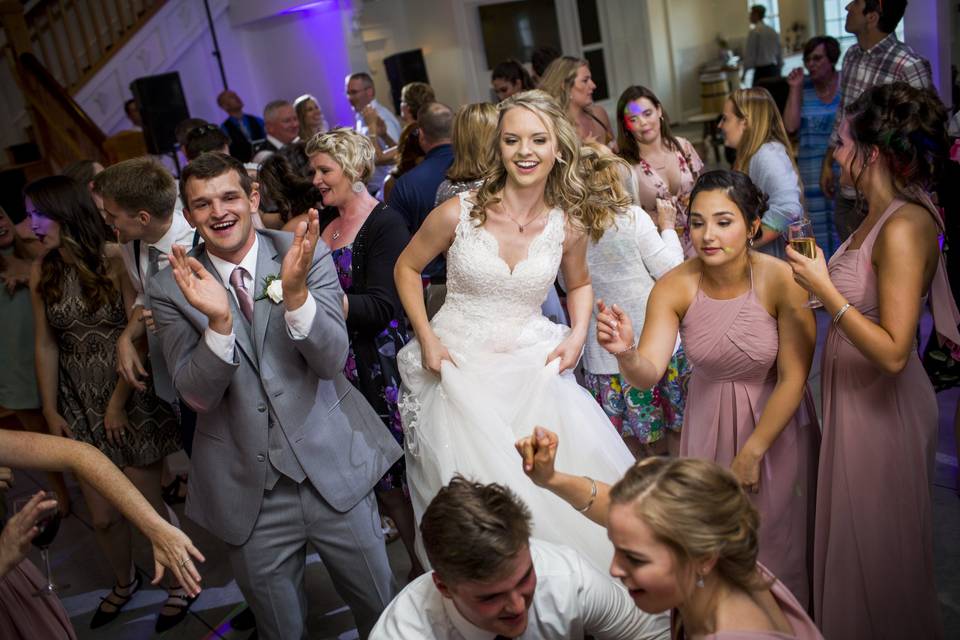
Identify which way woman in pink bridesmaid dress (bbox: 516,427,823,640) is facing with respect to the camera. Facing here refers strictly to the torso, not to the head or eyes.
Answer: to the viewer's left

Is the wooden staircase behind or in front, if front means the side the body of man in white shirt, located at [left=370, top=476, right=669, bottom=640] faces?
behind

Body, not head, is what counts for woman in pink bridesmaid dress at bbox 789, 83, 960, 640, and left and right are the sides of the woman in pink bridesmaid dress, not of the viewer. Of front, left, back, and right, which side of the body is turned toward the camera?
left

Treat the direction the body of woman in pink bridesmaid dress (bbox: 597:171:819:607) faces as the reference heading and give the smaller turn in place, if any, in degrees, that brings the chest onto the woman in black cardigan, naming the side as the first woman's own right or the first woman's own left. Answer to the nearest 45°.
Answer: approximately 90° to the first woman's own right

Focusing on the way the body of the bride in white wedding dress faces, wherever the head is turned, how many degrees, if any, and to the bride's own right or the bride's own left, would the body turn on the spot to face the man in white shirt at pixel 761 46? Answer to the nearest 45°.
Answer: approximately 180°

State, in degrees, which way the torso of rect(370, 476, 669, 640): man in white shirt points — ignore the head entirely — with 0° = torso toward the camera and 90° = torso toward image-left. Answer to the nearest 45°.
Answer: approximately 315°

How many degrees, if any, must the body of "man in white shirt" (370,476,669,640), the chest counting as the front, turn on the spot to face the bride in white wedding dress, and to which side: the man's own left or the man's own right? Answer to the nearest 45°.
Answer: approximately 135° to the man's own left

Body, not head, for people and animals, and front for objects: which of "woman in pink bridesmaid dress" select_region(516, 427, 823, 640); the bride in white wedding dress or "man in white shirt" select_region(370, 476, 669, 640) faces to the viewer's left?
the woman in pink bridesmaid dress

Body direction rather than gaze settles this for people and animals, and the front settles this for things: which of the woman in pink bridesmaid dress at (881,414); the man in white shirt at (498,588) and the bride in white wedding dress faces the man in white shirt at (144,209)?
the woman in pink bridesmaid dress

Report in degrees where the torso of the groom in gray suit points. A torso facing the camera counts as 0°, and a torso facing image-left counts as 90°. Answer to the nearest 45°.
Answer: approximately 0°

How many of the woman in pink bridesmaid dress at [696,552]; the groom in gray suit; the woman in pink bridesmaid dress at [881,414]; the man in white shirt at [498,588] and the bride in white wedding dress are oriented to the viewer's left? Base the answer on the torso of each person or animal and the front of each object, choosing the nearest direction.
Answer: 2

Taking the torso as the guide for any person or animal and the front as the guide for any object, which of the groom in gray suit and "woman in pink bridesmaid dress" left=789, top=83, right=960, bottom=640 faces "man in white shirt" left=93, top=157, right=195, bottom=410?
the woman in pink bridesmaid dress
